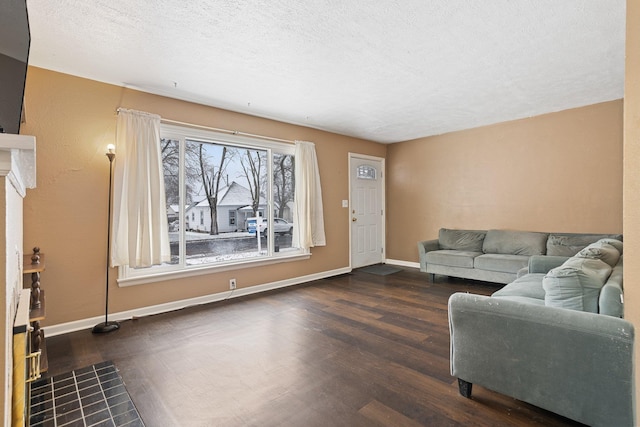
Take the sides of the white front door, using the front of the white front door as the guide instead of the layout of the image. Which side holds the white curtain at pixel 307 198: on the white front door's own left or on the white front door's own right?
on the white front door's own right

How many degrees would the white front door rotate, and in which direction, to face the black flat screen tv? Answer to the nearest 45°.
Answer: approximately 45° to its right

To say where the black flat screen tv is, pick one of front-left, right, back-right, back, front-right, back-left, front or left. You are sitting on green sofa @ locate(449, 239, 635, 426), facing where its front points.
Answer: front-left

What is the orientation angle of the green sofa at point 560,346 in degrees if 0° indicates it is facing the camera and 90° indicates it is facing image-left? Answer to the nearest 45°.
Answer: approximately 90°

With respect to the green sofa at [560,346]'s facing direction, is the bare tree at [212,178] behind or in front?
in front

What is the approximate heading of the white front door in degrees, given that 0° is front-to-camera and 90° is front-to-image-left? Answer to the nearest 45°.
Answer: approximately 315°

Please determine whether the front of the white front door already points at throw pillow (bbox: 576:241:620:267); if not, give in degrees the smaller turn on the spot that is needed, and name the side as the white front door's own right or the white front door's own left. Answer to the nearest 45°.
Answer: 0° — it already faces it

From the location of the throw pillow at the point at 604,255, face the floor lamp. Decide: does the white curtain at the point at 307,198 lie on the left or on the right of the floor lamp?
right

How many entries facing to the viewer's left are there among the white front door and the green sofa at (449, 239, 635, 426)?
1

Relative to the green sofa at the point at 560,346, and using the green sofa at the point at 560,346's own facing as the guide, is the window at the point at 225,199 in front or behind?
in front
